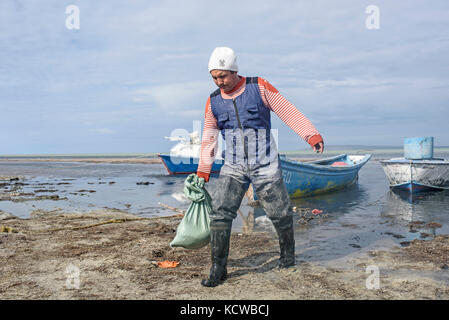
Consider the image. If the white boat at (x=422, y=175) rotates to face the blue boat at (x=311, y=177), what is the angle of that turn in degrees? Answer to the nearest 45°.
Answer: approximately 45° to its right

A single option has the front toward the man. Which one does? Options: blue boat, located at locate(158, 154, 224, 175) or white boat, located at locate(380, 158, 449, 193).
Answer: the white boat

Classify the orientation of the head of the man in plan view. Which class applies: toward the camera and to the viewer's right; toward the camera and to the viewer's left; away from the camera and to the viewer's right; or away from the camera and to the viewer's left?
toward the camera and to the viewer's left

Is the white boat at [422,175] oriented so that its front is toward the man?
yes

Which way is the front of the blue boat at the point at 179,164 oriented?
to the viewer's left

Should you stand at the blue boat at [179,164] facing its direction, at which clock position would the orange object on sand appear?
The orange object on sand is roughly at 9 o'clock from the blue boat.

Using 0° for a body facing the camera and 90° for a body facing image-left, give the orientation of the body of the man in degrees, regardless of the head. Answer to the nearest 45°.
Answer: approximately 45°
